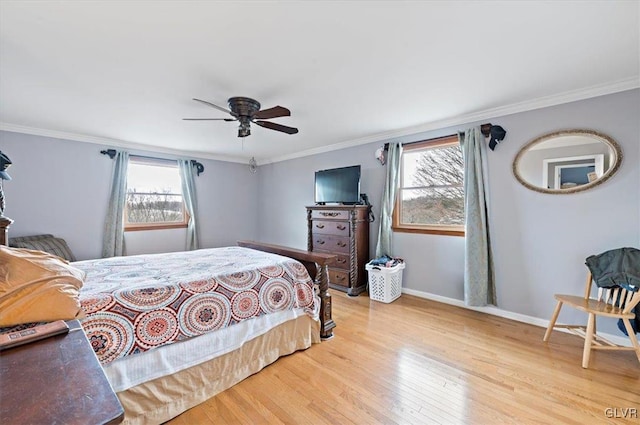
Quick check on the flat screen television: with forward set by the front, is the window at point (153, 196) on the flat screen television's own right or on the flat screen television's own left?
on the flat screen television's own right

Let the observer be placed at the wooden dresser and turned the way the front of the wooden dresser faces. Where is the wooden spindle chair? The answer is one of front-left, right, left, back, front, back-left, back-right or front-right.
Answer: left

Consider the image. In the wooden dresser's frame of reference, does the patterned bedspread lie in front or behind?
in front

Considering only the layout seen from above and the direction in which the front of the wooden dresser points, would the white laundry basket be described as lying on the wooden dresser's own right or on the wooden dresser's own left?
on the wooden dresser's own left

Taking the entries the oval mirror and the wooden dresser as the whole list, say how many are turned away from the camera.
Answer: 0

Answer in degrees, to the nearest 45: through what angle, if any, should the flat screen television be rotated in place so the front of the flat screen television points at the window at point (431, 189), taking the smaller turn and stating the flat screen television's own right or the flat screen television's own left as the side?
approximately 135° to the flat screen television's own left

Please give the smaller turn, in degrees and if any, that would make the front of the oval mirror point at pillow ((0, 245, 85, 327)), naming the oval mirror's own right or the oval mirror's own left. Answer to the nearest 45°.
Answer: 0° — it already faces it

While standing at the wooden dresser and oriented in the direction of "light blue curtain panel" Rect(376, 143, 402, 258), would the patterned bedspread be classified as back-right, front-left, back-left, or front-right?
back-right

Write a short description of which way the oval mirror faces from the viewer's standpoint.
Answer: facing the viewer and to the left of the viewer

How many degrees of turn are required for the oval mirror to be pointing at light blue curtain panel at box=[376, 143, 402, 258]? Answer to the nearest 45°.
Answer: approximately 45° to its right
